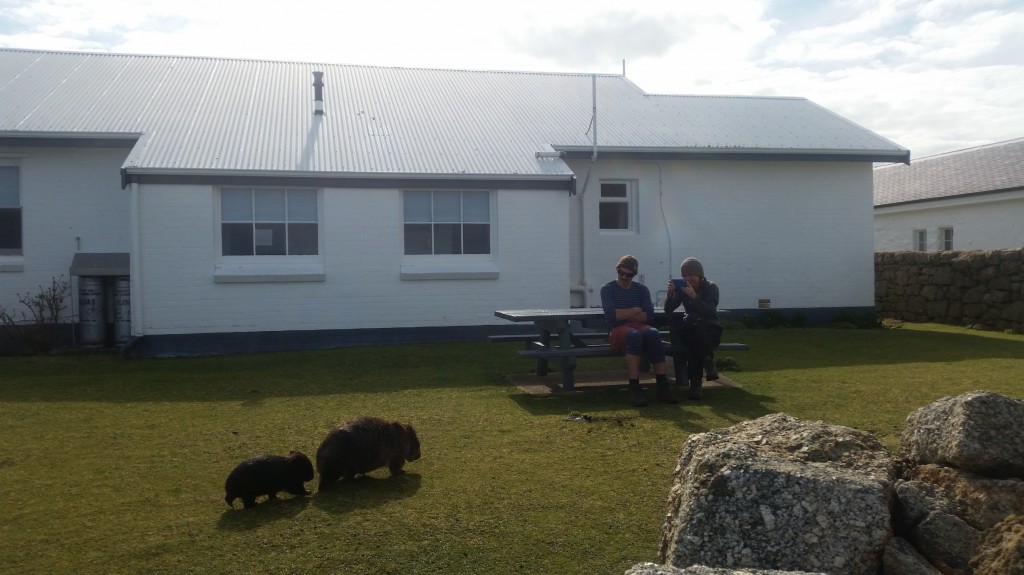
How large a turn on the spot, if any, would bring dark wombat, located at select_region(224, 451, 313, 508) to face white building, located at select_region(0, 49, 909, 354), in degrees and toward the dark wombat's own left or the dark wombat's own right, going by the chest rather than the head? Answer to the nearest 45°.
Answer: approximately 90° to the dark wombat's own left

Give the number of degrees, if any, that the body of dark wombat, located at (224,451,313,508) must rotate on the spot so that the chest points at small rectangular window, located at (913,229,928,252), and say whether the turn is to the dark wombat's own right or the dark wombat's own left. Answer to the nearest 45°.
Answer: approximately 45° to the dark wombat's own left

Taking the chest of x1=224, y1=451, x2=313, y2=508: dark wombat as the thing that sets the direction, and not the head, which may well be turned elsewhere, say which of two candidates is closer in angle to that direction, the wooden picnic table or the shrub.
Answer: the wooden picnic table

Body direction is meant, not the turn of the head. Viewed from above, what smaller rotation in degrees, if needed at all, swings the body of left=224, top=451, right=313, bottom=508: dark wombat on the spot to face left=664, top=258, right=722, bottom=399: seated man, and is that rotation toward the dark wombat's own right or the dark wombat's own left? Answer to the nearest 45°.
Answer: approximately 45° to the dark wombat's own left

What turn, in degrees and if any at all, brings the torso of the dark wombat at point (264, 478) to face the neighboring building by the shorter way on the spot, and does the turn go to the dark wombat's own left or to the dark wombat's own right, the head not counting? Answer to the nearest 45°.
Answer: approximately 45° to the dark wombat's own left

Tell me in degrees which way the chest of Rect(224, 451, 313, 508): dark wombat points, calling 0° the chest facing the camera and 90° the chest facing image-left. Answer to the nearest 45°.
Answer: approximately 270°

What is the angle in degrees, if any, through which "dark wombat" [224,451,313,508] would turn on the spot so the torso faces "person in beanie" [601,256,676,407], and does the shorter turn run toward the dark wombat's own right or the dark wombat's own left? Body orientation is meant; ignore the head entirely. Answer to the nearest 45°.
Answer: approximately 45° to the dark wombat's own left

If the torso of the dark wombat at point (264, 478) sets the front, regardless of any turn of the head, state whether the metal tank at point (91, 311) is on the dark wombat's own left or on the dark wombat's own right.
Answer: on the dark wombat's own left
